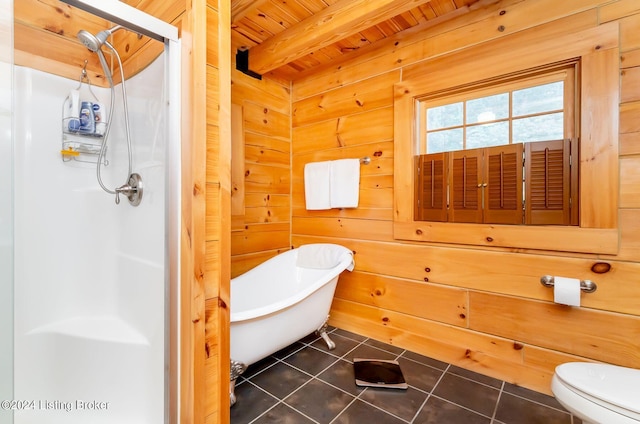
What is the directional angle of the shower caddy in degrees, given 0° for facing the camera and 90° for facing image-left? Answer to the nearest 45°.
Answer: approximately 0°

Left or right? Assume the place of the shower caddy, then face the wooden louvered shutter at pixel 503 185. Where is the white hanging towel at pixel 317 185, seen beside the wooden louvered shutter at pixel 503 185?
left

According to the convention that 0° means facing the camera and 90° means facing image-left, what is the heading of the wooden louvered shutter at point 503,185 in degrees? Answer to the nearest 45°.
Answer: approximately 45°

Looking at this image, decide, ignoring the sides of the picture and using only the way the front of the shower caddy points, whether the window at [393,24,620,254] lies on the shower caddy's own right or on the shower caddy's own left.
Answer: on the shower caddy's own left

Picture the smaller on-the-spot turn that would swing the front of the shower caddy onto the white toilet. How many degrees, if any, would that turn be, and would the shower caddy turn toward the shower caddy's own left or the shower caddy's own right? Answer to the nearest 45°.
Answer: approximately 45° to the shower caddy's own left

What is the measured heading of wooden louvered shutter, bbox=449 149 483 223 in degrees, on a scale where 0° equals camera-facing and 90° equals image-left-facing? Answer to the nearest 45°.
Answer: approximately 45°

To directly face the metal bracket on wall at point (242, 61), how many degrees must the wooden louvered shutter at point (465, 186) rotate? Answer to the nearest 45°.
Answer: approximately 45° to its right

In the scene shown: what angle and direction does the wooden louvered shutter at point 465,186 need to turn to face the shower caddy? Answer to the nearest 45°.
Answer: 0° — it already faces it
